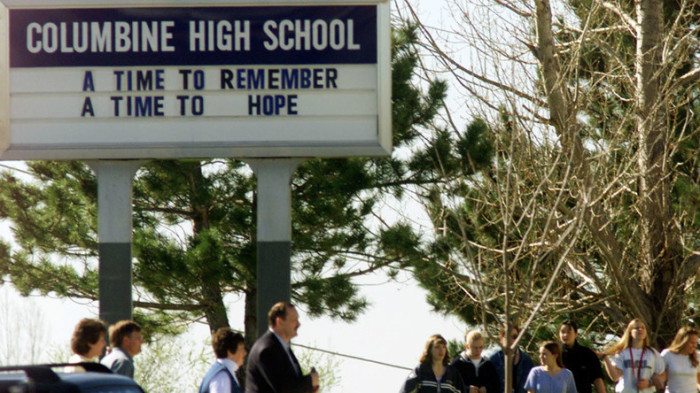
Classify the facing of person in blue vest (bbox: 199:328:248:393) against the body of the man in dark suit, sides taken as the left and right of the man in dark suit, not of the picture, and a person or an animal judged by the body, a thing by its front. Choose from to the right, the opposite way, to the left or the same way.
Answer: the same way

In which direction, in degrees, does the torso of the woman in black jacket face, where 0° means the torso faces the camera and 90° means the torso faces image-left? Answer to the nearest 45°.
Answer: approximately 315°

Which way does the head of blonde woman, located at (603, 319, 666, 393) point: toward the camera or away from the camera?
toward the camera

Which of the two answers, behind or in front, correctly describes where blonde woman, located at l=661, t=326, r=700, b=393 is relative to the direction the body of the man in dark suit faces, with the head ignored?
in front

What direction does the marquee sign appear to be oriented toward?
toward the camera

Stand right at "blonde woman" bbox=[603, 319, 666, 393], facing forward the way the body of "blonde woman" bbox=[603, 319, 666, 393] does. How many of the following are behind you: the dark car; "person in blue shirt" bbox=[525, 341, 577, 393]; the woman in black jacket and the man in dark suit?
0

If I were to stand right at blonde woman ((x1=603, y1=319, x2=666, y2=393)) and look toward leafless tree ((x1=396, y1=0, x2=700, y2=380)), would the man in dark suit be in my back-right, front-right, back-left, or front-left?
back-left

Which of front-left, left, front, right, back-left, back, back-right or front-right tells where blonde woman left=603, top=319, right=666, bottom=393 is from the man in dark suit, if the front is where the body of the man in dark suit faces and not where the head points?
front-left

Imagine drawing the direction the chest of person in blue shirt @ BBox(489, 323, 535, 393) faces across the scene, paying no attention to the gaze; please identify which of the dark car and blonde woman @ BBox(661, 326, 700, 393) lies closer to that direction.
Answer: the dark car

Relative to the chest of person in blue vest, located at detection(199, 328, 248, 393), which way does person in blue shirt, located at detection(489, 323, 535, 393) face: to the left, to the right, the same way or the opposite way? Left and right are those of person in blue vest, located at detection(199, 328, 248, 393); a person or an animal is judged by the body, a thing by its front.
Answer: to the right

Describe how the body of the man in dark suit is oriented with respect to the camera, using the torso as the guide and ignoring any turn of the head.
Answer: to the viewer's right

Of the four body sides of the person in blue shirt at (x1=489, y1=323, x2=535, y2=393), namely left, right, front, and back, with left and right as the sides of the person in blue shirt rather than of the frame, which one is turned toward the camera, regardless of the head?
front

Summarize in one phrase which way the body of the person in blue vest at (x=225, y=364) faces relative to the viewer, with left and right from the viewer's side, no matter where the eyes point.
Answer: facing to the right of the viewer
